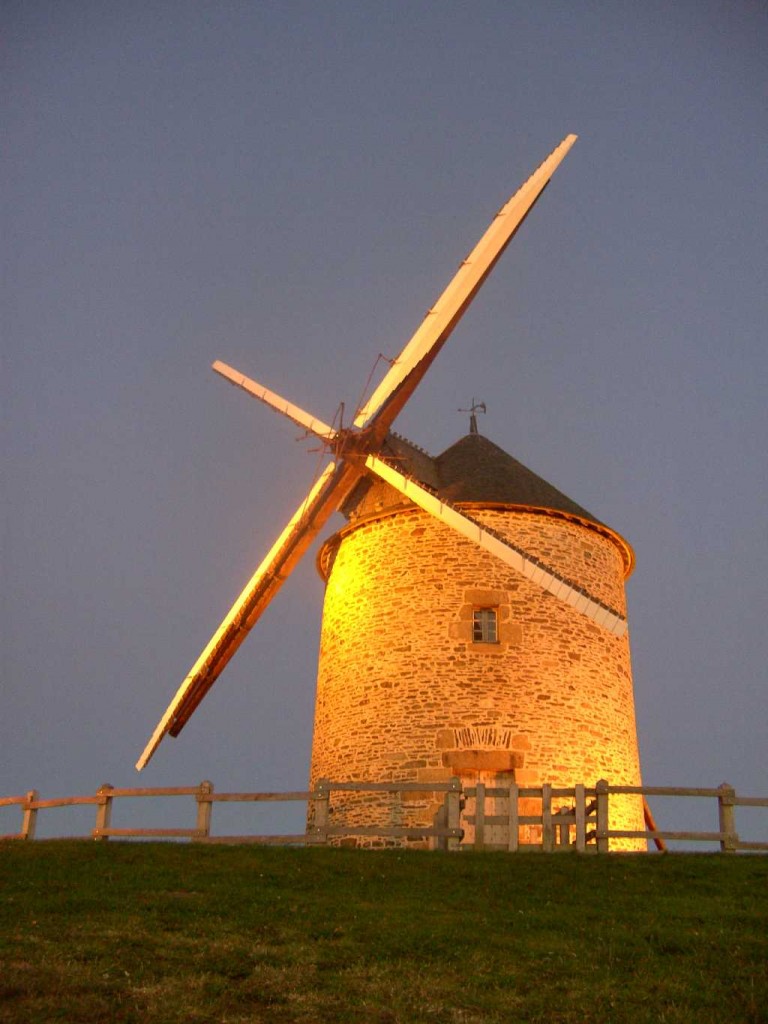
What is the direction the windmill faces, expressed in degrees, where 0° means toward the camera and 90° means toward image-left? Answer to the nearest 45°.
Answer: approximately 45°
